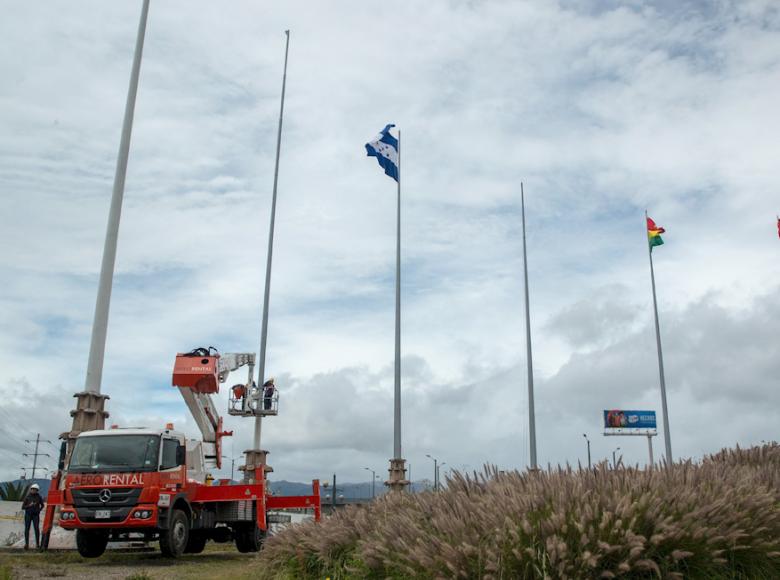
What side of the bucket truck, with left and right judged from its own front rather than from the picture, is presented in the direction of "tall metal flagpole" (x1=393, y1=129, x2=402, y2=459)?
back

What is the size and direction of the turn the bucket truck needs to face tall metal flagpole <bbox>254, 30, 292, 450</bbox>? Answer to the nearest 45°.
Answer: approximately 135° to its right

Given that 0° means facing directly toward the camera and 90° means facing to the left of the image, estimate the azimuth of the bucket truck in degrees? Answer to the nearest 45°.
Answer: approximately 45°

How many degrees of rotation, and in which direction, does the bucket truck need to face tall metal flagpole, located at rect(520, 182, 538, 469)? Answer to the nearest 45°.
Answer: approximately 180°
